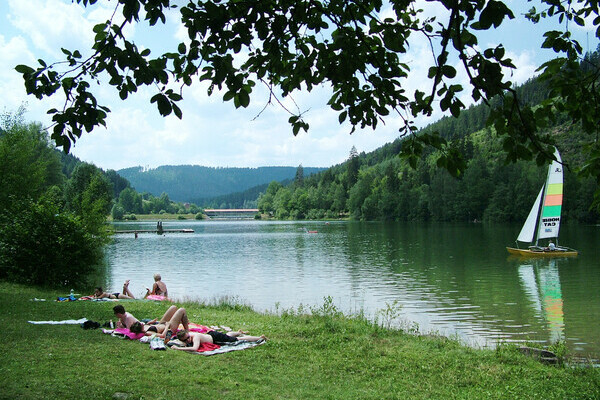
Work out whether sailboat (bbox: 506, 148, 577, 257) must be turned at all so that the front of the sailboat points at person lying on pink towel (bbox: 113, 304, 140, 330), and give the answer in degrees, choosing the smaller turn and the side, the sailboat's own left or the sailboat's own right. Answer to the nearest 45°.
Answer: approximately 90° to the sailboat's own left

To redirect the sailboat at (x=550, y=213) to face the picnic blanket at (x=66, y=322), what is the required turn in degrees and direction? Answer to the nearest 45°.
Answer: approximately 90° to its left

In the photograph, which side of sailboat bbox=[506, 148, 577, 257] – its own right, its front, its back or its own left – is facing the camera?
left

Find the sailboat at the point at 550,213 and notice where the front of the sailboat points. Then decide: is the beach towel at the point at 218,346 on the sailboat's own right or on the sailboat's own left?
on the sailboat's own left

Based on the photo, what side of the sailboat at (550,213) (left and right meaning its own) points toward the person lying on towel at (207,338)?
left

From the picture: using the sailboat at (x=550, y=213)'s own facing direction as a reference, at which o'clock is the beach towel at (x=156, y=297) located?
The beach towel is roughly at 10 o'clock from the sailboat.

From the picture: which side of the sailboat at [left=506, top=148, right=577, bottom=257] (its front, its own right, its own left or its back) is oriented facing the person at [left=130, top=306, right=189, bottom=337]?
left

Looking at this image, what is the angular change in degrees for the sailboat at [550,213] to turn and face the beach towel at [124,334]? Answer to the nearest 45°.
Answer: approximately 90° to its left
